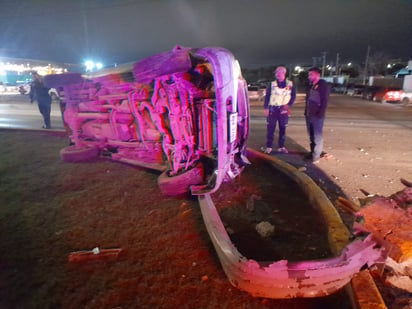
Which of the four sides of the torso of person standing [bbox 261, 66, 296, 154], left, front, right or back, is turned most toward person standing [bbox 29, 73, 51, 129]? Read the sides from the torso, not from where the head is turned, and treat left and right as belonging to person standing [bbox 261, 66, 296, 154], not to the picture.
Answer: right

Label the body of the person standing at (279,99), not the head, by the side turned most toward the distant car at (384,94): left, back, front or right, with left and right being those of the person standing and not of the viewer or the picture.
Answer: back

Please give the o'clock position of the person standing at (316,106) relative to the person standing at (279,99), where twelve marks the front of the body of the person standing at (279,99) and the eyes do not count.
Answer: the person standing at (316,106) is roughly at 10 o'clock from the person standing at (279,99).

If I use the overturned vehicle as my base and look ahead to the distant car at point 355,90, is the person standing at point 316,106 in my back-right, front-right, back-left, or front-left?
front-right

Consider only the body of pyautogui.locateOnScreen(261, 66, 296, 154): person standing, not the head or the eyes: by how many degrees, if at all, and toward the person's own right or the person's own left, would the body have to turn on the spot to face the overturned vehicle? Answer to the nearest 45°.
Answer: approximately 45° to the person's own right

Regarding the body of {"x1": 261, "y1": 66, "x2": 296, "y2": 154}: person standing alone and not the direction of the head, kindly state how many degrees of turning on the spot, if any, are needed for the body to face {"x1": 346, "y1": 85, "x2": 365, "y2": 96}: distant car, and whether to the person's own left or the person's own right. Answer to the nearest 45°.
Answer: approximately 180°

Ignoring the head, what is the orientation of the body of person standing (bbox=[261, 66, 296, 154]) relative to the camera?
toward the camera

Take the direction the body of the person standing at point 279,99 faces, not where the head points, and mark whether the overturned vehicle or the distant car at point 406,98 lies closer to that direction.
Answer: the overturned vehicle

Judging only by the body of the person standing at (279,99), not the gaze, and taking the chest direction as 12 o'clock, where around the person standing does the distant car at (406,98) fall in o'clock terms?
The distant car is roughly at 7 o'clock from the person standing.
